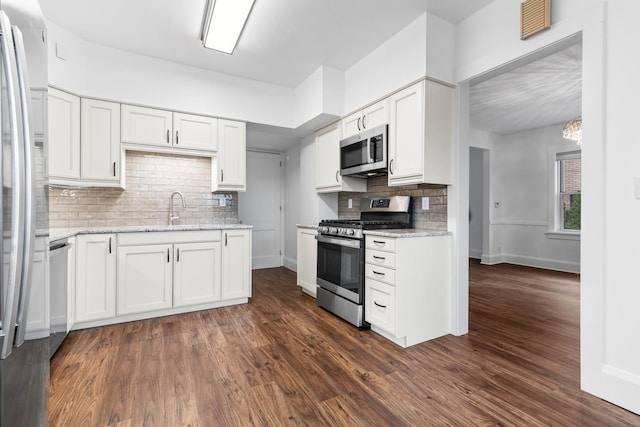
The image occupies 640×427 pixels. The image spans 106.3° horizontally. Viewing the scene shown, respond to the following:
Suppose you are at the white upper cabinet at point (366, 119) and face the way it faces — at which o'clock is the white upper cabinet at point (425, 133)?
the white upper cabinet at point (425, 133) is roughly at 9 o'clock from the white upper cabinet at point (366, 119).

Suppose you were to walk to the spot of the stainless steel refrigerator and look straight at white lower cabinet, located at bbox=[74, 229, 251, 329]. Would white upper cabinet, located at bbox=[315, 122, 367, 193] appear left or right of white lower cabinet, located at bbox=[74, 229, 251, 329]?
right

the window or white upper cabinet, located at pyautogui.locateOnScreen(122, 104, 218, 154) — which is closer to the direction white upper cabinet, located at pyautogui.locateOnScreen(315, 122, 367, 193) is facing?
the white upper cabinet

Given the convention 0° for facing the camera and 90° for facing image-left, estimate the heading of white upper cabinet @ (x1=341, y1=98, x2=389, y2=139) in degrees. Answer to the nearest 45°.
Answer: approximately 45°

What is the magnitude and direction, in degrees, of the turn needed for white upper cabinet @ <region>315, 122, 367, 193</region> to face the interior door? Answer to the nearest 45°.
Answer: approximately 90° to its right
